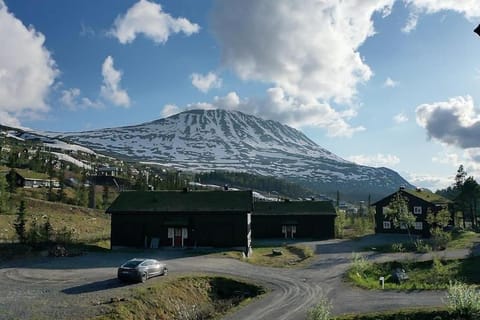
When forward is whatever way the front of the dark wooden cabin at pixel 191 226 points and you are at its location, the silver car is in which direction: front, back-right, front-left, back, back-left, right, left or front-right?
front

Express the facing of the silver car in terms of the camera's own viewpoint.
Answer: facing away from the viewer and to the right of the viewer

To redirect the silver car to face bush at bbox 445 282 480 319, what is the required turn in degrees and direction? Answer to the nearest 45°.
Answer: approximately 90° to its right

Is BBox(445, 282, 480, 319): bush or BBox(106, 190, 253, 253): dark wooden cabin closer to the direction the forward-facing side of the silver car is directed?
the dark wooden cabin

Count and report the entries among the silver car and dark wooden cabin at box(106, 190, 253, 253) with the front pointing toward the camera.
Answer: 1

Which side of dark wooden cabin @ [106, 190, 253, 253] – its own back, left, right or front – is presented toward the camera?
front

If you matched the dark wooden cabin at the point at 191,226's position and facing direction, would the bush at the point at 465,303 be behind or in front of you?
in front
